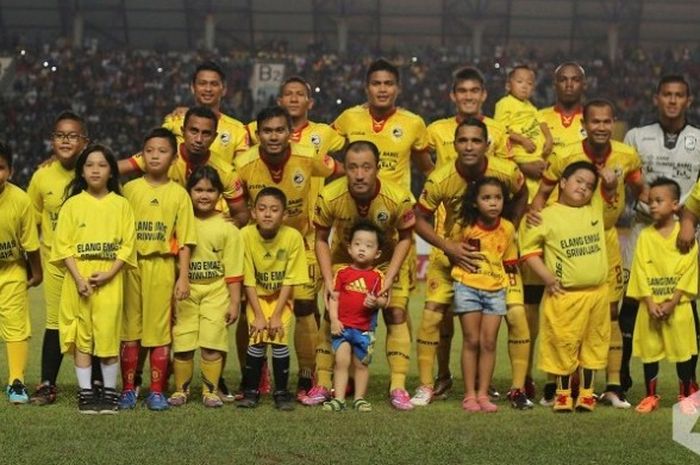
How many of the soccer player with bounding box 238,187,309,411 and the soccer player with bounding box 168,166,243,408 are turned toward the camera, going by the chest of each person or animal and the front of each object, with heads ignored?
2

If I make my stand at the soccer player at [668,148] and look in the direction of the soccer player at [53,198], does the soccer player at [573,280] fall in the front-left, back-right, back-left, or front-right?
front-left

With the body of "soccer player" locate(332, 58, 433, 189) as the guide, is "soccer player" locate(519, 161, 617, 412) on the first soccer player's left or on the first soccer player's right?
on the first soccer player's left

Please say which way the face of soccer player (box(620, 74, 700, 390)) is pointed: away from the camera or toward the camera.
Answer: toward the camera

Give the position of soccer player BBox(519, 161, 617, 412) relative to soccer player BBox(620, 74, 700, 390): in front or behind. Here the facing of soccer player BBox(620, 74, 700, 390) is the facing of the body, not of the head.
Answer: in front

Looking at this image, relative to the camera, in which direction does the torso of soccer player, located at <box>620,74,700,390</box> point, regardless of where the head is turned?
toward the camera

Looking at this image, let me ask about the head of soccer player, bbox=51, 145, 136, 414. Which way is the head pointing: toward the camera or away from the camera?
toward the camera

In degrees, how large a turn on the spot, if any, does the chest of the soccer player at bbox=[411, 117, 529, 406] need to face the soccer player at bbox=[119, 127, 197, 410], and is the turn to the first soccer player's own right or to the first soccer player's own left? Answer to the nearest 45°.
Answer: approximately 90° to the first soccer player's own right

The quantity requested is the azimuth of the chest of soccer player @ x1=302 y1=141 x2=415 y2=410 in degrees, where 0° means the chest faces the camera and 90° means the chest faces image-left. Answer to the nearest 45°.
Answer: approximately 0°

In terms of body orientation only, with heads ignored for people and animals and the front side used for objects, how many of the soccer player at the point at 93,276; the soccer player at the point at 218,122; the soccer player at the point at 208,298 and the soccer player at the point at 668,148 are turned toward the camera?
4

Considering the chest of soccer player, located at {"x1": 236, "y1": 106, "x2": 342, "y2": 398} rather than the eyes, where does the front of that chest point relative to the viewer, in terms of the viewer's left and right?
facing the viewer

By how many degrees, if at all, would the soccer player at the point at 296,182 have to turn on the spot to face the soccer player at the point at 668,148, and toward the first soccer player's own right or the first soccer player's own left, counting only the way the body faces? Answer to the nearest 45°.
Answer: approximately 90° to the first soccer player's own left

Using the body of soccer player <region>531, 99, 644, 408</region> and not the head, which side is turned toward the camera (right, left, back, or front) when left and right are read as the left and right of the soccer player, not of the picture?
front

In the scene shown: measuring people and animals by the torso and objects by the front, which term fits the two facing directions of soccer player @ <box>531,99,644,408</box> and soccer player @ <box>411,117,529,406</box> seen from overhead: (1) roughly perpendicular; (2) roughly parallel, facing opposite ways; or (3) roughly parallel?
roughly parallel

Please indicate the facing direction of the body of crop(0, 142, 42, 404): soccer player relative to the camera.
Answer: toward the camera

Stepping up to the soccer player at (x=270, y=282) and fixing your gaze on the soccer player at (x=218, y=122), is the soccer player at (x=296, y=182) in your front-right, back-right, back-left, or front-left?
front-right
